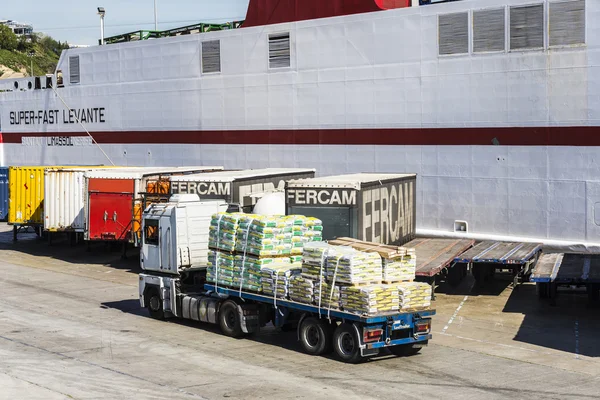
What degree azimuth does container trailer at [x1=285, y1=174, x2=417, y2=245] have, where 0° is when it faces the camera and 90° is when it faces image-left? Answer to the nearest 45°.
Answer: approximately 45°

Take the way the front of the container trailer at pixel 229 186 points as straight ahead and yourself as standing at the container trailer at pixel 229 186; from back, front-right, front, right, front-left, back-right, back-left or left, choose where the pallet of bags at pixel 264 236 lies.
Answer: front-left

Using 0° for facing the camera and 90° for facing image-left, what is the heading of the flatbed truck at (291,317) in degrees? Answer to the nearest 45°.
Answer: approximately 135°

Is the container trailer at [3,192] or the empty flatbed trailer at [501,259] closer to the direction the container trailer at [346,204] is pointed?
the container trailer

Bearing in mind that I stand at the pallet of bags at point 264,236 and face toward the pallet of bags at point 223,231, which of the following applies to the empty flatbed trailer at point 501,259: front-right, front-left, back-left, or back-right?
back-right

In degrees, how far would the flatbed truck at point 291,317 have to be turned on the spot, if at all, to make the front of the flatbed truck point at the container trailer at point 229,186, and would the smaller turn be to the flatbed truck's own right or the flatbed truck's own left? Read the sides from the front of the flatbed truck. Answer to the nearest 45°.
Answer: approximately 45° to the flatbed truck's own right

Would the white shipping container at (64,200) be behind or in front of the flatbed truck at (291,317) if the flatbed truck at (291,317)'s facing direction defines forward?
in front
